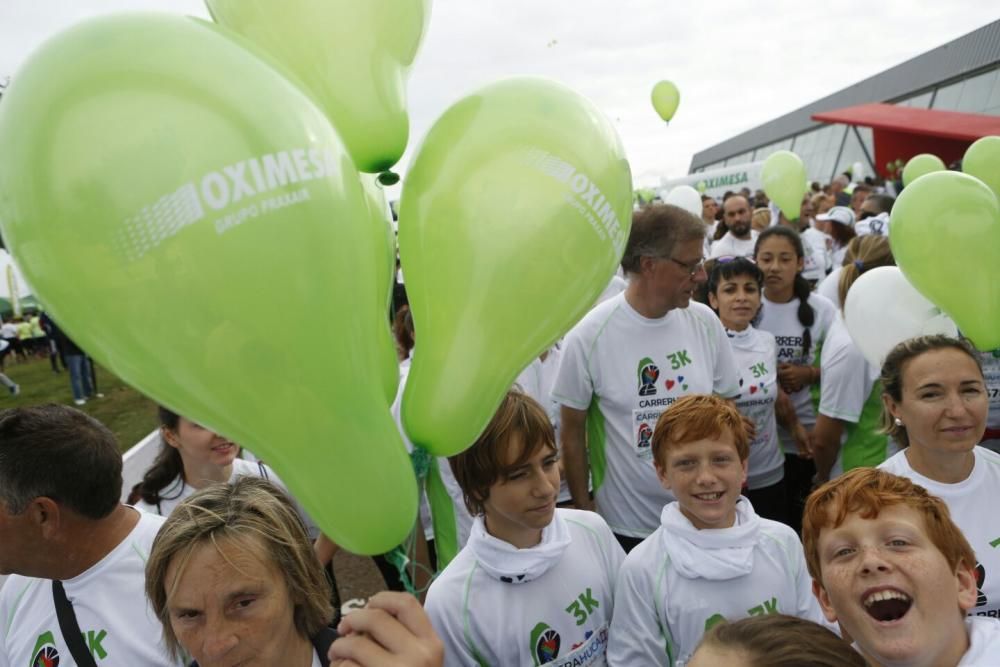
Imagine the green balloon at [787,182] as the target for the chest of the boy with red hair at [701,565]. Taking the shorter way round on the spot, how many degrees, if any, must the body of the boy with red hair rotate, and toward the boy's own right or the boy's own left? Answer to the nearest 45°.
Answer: approximately 180°

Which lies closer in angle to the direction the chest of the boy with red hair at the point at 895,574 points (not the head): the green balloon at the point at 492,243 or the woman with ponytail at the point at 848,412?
the green balloon

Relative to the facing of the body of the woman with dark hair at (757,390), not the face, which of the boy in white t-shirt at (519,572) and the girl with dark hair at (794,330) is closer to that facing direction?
the boy in white t-shirt

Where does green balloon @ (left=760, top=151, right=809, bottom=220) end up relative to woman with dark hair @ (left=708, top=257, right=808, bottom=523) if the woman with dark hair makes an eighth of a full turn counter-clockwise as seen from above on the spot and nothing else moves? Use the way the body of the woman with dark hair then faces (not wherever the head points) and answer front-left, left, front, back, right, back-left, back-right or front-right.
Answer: back-left

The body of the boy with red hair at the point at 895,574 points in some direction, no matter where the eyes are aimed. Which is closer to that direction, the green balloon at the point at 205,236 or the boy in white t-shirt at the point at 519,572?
the green balloon

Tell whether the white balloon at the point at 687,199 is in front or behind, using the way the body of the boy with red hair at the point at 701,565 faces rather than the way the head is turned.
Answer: behind

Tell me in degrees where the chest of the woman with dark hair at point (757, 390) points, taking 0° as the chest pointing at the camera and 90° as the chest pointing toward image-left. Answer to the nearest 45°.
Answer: approximately 0°
